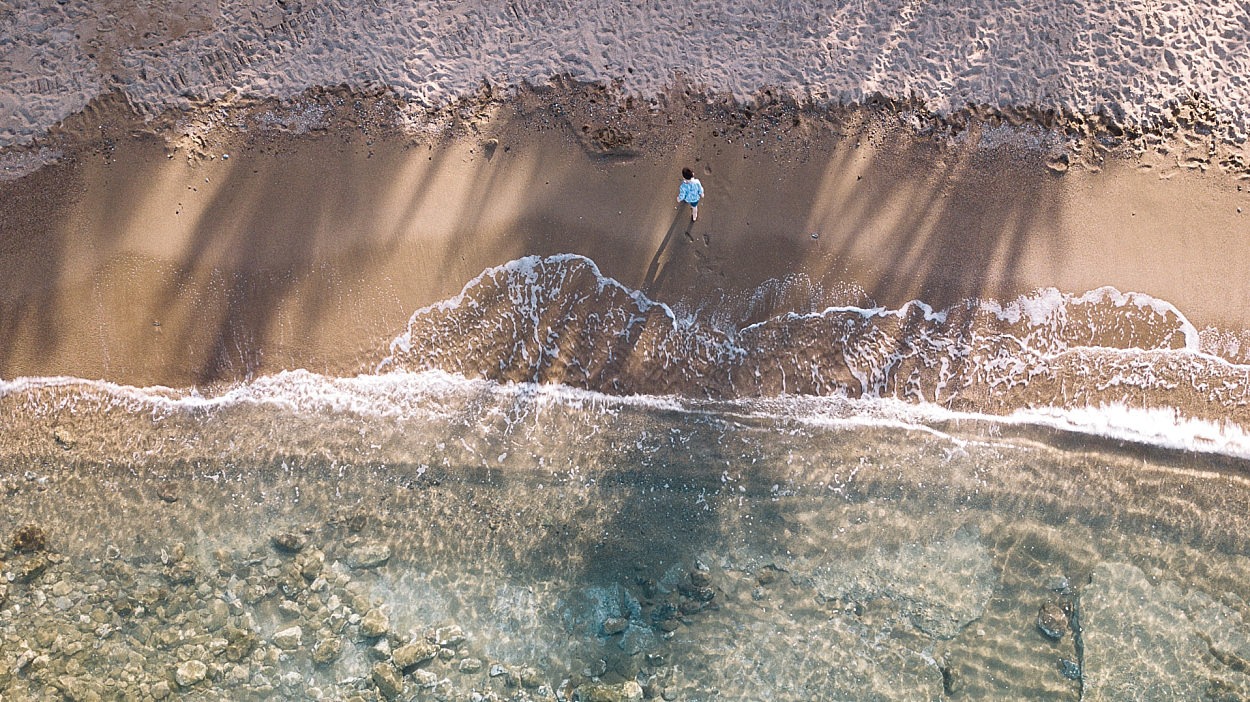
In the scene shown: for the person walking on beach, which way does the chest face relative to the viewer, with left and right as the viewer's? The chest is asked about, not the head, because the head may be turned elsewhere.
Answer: facing away from the viewer

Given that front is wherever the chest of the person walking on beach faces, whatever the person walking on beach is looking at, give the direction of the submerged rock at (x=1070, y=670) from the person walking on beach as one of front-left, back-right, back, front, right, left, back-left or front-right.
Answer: right
